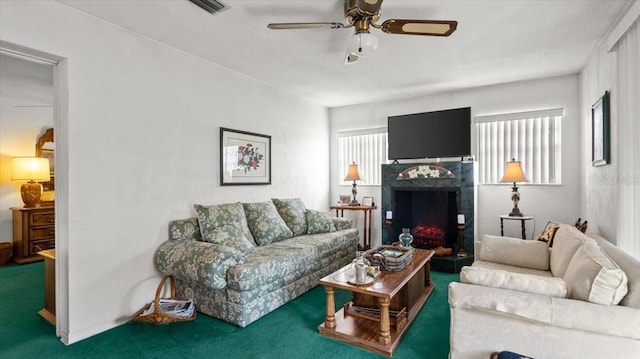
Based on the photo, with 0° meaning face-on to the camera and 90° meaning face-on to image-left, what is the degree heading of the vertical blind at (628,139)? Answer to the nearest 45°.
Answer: approximately 90°

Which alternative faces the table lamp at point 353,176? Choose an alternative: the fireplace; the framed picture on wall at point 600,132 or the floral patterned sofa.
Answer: the framed picture on wall

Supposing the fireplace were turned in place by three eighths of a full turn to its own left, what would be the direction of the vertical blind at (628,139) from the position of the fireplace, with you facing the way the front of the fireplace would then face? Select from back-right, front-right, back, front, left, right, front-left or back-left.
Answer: right

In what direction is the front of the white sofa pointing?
to the viewer's left

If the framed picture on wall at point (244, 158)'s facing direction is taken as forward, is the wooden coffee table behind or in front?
in front

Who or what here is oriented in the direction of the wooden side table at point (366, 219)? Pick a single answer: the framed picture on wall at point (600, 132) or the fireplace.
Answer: the framed picture on wall

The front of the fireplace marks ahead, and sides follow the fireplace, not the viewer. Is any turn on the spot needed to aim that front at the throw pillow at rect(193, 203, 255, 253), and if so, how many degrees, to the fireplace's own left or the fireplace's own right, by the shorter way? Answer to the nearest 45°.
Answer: approximately 45° to the fireplace's own right

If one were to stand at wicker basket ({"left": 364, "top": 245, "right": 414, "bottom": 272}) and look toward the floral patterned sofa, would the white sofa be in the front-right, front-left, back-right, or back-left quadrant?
back-left

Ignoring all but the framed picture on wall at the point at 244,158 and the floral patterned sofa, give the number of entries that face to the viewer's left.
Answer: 0

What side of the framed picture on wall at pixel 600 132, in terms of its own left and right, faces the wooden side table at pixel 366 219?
front

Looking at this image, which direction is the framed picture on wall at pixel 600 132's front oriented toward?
to the viewer's left

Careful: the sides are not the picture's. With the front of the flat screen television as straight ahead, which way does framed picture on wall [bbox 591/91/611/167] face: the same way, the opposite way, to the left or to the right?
to the right

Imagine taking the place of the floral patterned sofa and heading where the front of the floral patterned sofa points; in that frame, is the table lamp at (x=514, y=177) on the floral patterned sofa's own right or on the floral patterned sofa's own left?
on the floral patterned sofa's own left

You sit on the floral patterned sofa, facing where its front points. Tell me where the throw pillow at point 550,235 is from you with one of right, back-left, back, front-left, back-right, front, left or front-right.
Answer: front-left

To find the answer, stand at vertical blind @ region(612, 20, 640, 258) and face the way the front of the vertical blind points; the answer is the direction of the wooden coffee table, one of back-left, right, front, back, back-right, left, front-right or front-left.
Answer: front-left
